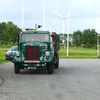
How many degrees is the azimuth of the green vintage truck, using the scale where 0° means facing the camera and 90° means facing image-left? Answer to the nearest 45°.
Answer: approximately 0°
